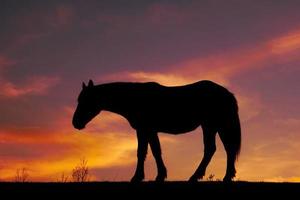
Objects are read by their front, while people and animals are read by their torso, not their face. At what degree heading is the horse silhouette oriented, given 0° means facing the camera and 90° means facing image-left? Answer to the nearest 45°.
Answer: approximately 90°
